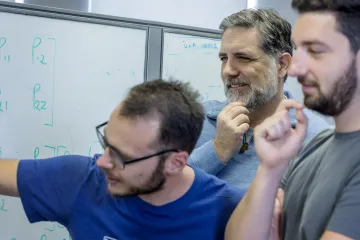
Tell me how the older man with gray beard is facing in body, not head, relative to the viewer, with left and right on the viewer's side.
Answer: facing the viewer and to the left of the viewer

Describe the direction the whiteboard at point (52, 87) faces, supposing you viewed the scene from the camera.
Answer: facing the viewer

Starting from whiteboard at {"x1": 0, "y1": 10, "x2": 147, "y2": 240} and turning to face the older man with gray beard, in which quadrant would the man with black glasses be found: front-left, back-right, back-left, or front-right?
front-right

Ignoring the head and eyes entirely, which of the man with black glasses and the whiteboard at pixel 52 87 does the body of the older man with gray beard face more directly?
the man with black glasses

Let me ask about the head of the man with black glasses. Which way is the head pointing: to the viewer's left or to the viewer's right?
to the viewer's left

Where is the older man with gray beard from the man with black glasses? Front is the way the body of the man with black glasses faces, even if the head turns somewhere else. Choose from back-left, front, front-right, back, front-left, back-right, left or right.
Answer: back

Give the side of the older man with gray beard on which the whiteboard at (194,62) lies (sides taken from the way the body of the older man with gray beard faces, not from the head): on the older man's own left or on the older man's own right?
on the older man's own right

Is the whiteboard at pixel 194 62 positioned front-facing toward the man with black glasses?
yes

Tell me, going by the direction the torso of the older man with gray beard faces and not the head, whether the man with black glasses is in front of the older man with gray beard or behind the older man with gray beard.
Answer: in front

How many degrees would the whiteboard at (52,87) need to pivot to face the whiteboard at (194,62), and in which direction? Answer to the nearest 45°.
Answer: approximately 135° to its left

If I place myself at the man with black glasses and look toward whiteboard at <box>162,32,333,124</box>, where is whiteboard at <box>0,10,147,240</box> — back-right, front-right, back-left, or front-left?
front-left

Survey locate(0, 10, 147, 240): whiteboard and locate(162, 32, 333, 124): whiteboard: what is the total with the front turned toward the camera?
2

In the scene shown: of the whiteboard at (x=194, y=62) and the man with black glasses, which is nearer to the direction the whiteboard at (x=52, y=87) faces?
the man with black glasses

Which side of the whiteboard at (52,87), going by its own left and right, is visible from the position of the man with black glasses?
front

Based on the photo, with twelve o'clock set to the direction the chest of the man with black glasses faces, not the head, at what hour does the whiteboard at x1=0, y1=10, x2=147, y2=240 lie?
The whiteboard is roughly at 4 o'clock from the man with black glasses.
